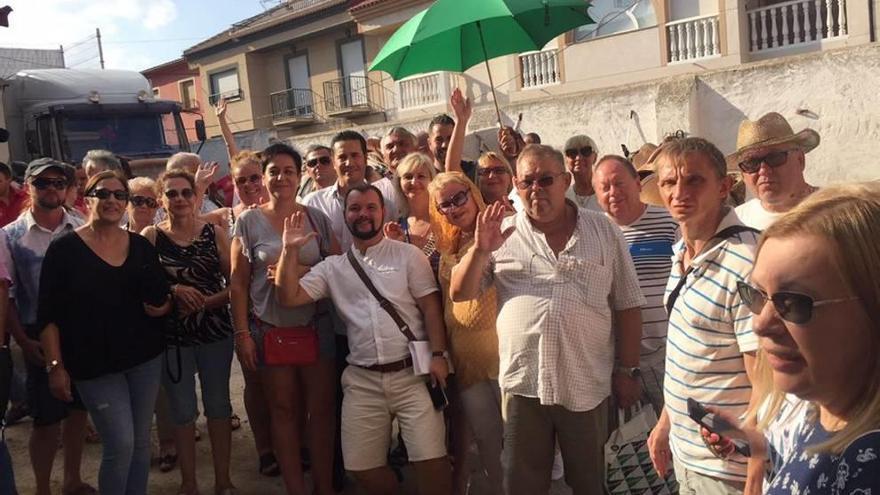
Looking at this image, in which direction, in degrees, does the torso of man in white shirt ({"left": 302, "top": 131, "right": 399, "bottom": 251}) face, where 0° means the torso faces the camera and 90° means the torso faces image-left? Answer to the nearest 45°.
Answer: approximately 0°

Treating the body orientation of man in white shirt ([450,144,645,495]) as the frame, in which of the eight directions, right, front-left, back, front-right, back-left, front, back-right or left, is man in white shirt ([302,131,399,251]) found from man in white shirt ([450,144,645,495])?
back-right

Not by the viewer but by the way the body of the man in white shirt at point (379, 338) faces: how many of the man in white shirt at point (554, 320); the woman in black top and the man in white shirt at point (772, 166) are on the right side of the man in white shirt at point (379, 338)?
1

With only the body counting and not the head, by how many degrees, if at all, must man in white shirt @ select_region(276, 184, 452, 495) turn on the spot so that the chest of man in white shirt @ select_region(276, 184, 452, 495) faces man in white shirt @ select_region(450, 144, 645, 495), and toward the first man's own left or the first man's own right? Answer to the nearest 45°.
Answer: approximately 45° to the first man's own left

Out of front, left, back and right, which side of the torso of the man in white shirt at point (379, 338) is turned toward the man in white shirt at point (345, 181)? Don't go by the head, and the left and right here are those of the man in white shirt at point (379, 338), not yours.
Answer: back

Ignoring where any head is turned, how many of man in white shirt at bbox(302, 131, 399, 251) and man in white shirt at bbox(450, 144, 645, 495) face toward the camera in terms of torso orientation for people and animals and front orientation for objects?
2

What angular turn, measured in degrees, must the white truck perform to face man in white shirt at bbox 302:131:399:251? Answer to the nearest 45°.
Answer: approximately 45° to its right

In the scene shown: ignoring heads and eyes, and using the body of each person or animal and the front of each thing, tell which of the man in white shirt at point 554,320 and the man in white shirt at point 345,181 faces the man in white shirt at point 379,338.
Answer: the man in white shirt at point 345,181

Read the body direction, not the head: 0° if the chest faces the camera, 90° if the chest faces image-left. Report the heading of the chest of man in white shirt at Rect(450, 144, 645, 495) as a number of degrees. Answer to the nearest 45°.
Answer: approximately 0°
